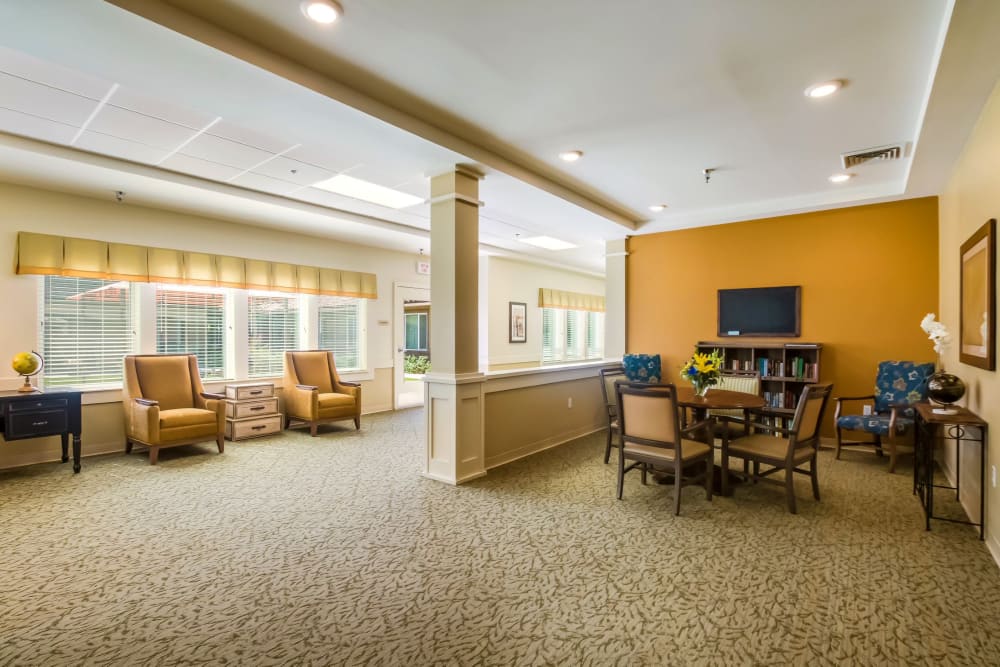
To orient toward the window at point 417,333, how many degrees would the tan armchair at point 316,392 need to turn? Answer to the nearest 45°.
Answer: approximately 90° to its left

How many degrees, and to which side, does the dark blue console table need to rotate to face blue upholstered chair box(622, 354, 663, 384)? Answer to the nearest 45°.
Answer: approximately 45° to its left

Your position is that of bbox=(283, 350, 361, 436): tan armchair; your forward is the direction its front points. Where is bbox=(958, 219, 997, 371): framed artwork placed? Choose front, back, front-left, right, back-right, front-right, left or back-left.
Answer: front

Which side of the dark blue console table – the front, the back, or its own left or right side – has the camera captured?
front

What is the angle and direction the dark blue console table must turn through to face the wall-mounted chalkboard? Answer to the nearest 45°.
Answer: approximately 45° to its left

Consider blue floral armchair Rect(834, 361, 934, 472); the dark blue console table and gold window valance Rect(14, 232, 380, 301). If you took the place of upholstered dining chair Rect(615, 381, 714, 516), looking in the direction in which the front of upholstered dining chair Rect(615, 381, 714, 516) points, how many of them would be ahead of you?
1

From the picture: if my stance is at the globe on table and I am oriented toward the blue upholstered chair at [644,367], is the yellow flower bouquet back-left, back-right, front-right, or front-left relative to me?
front-right

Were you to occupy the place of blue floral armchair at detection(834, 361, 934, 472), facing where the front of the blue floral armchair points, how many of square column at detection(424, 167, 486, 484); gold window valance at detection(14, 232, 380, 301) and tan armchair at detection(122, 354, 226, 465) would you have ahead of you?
3

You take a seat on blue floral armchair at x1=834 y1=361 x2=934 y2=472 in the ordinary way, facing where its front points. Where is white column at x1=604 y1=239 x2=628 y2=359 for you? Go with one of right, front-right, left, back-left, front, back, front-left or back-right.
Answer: front-right

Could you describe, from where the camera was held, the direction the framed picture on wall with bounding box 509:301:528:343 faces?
facing the viewer and to the right of the viewer

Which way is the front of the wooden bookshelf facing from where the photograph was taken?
facing the viewer

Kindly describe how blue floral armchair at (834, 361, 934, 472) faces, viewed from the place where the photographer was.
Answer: facing the viewer and to the left of the viewer

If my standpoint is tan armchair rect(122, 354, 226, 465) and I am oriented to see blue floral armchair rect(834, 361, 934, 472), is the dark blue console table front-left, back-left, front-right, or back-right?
back-right

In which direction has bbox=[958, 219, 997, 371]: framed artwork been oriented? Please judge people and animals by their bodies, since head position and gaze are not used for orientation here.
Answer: to the viewer's left
